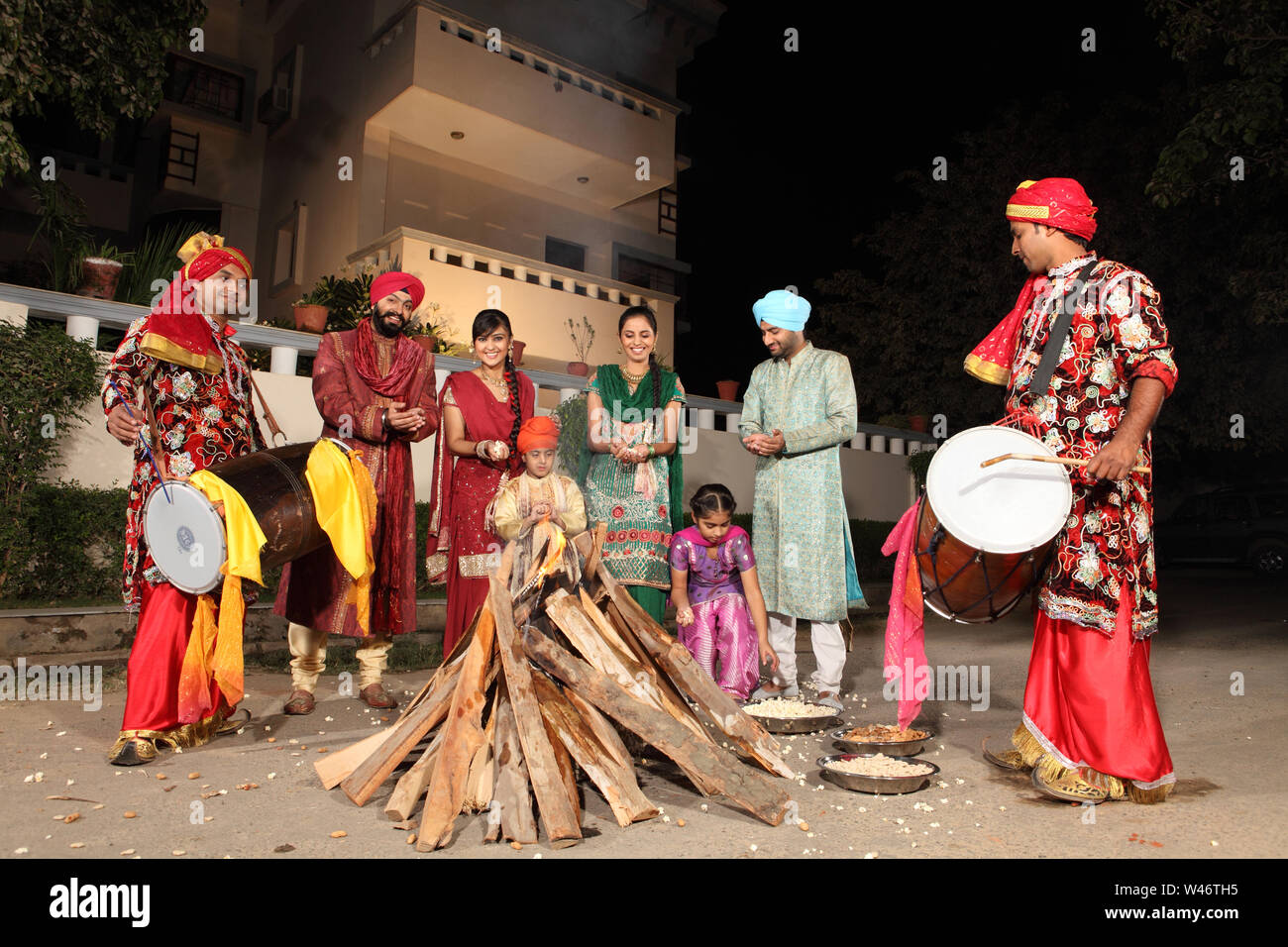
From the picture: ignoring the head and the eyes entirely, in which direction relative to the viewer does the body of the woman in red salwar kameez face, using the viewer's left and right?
facing the viewer and to the right of the viewer

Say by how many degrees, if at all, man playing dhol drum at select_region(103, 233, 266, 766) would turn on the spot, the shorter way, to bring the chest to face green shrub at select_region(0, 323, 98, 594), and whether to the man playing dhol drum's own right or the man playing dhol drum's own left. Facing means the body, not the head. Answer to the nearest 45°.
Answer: approximately 135° to the man playing dhol drum's own left

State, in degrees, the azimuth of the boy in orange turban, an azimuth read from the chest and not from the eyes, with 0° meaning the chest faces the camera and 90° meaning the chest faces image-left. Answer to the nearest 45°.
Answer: approximately 0°

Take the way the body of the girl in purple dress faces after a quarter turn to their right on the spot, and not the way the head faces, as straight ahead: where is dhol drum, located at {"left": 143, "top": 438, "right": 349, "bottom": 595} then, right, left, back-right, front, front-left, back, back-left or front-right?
front-left

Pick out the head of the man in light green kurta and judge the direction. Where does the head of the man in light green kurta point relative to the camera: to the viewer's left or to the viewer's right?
to the viewer's left

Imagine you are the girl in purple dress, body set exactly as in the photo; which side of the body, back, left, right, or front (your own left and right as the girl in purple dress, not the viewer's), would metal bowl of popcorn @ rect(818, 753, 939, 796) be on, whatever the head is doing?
front

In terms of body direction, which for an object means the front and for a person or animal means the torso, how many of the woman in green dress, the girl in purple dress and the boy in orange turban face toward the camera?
3

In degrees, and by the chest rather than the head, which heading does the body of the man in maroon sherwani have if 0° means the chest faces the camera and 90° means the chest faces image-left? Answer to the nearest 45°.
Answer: approximately 315°

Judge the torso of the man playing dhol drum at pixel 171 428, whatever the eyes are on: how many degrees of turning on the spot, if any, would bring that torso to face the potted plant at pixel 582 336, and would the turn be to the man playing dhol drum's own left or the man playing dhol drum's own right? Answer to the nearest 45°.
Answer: approximately 90° to the man playing dhol drum's own left

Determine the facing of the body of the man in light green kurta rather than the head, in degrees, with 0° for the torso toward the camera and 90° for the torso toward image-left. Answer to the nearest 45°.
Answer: approximately 45°

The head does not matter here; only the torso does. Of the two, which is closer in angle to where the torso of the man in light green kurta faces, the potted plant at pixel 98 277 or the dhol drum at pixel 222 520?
the dhol drum
